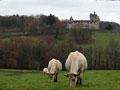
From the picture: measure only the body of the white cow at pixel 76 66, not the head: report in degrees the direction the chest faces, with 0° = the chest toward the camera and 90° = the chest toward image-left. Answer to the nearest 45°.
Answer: approximately 0°
